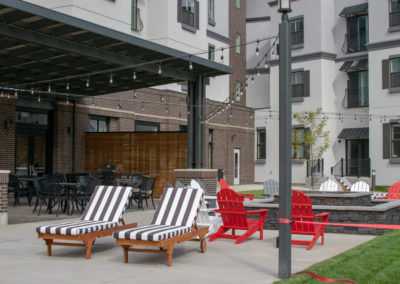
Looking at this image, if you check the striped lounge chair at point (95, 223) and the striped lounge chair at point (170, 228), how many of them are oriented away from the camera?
0

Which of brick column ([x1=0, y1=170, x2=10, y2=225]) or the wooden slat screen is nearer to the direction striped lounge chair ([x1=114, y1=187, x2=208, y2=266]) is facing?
the brick column

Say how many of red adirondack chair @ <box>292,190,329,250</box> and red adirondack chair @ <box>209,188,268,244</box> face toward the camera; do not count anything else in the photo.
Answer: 0

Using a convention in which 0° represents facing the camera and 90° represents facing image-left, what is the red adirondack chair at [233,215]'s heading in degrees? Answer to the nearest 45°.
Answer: approximately 225°

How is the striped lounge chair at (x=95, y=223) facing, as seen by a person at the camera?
facing the viewer and to the left of the viewer

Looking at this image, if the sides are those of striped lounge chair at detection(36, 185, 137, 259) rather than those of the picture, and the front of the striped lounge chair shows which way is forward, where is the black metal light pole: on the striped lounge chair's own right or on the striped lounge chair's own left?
on the striped lounge chair's own left

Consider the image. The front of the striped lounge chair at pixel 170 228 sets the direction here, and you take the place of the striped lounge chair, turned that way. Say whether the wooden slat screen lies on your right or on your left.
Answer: on your right
